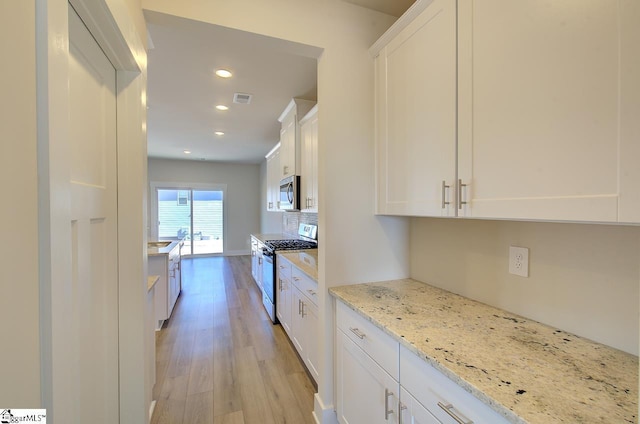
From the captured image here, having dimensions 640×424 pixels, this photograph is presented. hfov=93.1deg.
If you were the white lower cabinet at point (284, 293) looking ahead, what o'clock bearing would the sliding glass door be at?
The sliding glass door is roughly at 2 o'clock from the white lower cabinet.

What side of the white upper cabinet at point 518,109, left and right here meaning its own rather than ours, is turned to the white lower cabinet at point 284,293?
right

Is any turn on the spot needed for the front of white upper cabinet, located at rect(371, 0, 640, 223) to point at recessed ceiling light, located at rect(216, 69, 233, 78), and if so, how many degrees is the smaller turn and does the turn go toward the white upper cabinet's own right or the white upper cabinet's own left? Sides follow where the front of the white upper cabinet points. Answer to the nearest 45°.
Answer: approximately 45° to the white upper cabinet's own right

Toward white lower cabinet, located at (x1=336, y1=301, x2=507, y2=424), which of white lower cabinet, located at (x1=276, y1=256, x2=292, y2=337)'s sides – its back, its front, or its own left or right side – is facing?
left

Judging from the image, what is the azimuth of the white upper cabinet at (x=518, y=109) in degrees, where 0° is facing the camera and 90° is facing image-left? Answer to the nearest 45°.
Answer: approximately 45°

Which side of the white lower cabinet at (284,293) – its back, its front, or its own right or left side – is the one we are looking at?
left

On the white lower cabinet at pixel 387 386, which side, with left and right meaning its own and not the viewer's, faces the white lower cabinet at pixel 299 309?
right
